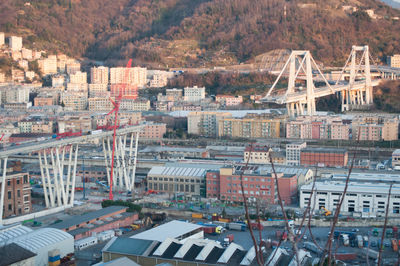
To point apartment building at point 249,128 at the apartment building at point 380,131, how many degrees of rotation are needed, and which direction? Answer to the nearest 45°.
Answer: approximately 90° to its left

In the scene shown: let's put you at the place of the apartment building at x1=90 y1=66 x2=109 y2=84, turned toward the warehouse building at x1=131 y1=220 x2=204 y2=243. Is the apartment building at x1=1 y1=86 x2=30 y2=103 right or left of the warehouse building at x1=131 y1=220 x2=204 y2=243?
right

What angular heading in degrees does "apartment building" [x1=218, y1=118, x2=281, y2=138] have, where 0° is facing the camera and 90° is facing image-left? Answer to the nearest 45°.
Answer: approximately 0°

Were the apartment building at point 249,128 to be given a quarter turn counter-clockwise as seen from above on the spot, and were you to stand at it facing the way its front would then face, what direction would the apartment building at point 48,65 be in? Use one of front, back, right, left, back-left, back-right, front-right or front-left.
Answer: back-left

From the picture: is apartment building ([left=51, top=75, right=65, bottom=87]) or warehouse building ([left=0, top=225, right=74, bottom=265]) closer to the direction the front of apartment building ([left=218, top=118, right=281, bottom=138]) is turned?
the warehouse building
